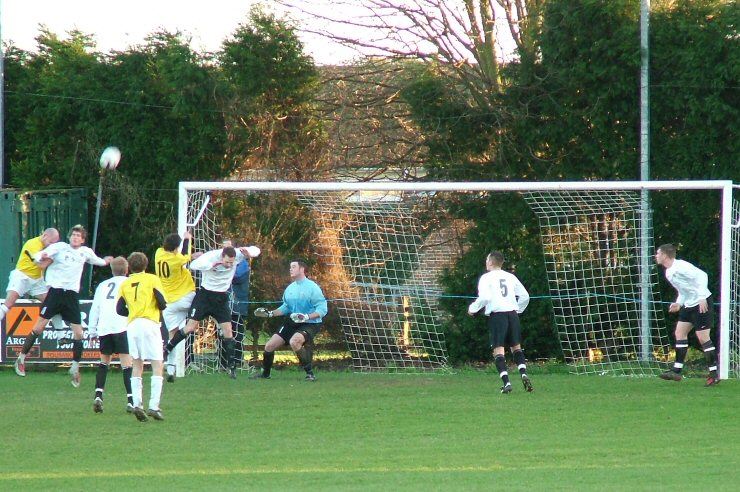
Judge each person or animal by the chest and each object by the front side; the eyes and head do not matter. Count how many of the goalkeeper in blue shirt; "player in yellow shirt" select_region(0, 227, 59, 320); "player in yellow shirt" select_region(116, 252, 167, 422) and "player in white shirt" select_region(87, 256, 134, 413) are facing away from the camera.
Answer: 2

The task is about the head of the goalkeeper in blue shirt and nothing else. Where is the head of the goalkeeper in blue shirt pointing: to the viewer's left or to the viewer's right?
to the viewer's left

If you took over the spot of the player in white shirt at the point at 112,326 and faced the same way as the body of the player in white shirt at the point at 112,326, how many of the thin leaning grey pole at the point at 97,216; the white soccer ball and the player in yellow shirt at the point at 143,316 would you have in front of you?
2

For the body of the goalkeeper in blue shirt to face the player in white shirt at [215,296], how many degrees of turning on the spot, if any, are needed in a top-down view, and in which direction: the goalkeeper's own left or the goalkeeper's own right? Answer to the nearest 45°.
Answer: approximately 45° to the goalkeeper's own right

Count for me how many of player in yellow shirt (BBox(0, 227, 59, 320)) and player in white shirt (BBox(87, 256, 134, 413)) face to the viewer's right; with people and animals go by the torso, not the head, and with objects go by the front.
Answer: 1

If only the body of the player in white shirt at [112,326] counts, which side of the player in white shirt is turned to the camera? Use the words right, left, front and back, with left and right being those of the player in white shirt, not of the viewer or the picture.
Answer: back

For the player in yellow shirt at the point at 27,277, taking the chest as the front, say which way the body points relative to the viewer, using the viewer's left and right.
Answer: facing to the right of the viewer

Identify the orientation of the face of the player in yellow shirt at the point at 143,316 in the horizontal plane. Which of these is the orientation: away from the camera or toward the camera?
away from the camera

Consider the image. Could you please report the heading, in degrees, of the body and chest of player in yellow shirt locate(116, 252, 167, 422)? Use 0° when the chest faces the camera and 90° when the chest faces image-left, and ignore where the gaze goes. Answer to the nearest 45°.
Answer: approximately 180°

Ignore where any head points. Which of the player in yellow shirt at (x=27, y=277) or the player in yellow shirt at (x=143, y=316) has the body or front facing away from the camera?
the player in yellow shirt at (x=143, y=316)

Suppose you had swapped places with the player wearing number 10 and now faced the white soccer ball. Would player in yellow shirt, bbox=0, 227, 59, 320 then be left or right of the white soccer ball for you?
left
